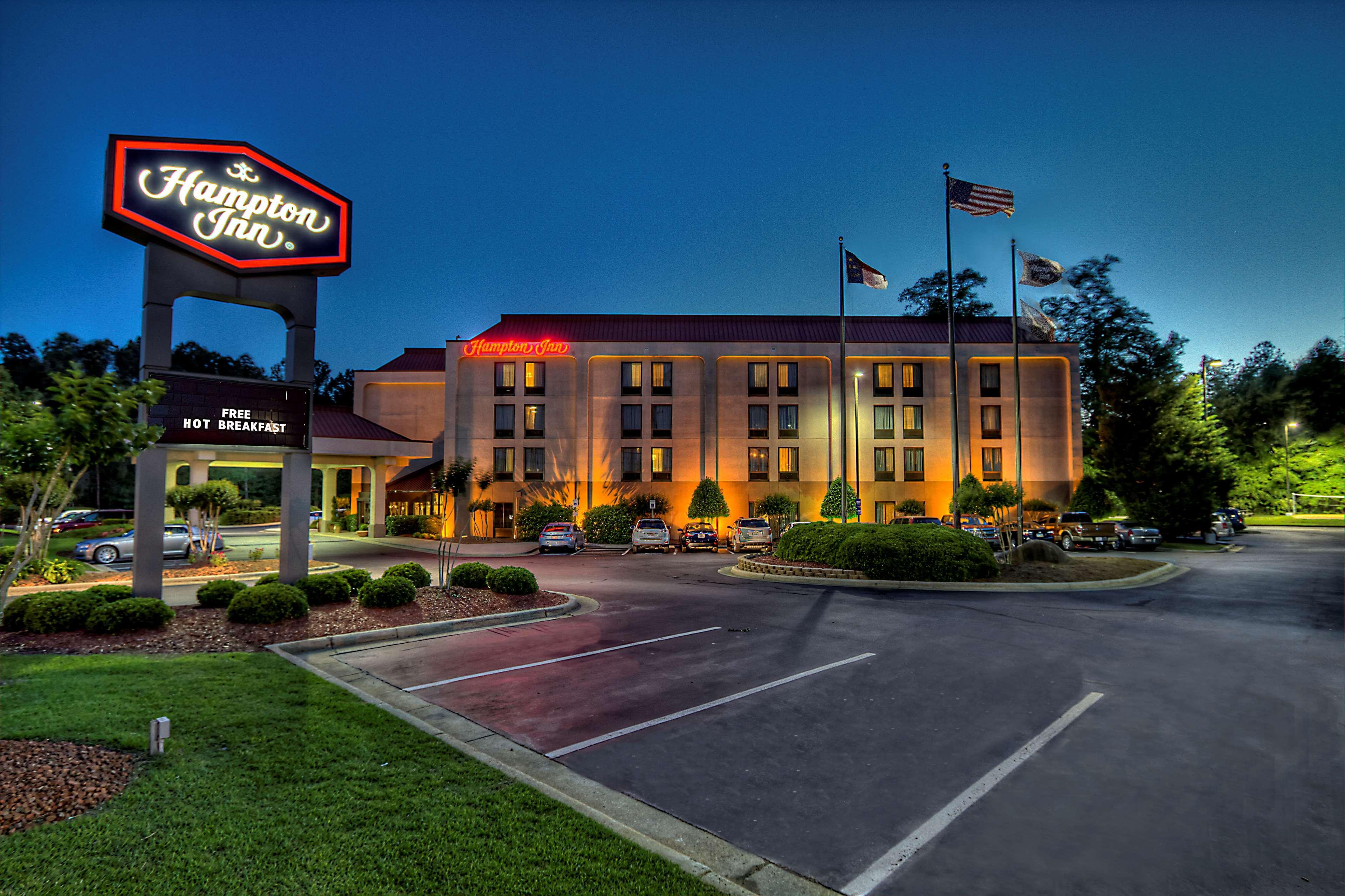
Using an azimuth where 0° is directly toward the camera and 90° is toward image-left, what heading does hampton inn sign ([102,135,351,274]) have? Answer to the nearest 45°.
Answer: approximately 315°

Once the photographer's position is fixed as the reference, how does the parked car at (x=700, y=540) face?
facing away from the viewer

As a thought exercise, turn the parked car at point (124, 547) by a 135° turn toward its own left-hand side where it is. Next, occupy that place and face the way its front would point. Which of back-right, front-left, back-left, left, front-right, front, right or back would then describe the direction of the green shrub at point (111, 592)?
front-right

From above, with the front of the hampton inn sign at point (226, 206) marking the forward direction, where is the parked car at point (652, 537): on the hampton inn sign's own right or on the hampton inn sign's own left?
on the hampton inn sign's own left

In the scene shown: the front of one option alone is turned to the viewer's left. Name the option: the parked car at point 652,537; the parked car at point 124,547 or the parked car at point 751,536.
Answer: the parked car at point 124,547

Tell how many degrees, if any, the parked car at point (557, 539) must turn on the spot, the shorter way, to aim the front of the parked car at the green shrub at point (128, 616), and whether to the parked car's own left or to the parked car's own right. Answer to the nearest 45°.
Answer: approximately 180°

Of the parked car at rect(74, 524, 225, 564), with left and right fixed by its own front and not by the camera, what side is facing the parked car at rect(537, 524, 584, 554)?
back

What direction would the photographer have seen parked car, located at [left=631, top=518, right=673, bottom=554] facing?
facing away from the viewer

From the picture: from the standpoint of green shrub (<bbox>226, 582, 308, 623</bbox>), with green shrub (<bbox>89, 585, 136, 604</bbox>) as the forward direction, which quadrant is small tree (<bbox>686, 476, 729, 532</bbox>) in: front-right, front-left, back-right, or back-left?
back-right

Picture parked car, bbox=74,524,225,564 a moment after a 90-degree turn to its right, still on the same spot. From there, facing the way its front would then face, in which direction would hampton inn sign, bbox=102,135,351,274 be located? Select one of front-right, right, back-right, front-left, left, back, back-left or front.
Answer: back
